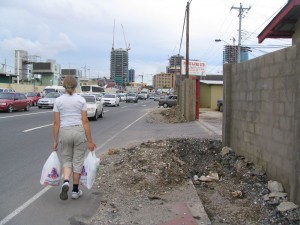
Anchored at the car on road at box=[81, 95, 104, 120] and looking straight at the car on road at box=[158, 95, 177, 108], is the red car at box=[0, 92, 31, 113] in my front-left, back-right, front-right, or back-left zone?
front-left

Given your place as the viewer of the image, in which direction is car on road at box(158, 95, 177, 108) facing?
facing the viewer and to the left of the viewer

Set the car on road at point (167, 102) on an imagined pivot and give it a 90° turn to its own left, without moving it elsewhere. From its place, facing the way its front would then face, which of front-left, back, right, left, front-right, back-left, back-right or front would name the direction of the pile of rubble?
front-right

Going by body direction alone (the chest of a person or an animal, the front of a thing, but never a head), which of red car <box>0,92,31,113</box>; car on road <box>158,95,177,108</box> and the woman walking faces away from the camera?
the woman walking

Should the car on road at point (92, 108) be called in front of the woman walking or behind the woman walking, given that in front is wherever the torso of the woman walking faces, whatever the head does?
in front

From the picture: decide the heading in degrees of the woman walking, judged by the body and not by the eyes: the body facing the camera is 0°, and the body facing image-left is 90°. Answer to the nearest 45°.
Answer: approximately 180°

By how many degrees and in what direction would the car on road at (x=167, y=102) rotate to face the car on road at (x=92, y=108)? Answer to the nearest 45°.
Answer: approximately 45° to its left

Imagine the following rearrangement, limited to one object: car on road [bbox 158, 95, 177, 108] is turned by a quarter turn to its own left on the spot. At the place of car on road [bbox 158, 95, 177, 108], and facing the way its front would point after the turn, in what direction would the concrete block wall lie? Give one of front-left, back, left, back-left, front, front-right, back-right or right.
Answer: front-right

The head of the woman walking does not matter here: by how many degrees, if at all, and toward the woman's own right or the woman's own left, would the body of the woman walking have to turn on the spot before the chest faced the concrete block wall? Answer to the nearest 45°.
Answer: approximately 90° to the woman's own right

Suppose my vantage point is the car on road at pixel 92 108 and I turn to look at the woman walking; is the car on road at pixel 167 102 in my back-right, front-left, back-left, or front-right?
back-left

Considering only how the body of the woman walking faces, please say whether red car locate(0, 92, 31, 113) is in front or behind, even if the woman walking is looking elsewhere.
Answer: in front

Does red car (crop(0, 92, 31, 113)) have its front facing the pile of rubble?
no
